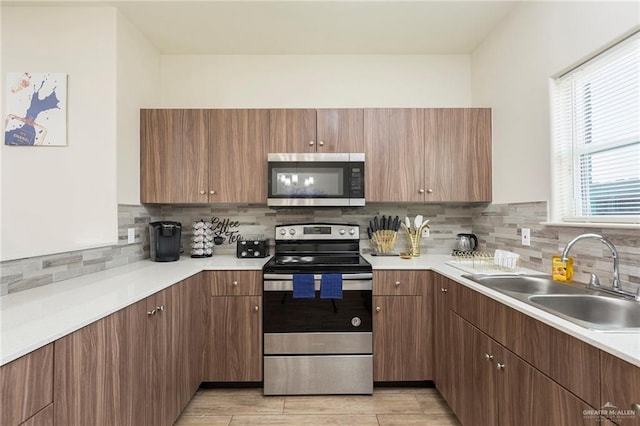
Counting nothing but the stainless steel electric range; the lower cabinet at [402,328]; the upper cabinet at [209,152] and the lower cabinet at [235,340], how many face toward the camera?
4

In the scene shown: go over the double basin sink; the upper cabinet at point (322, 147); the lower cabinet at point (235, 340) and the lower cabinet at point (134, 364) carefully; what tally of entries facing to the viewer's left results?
1

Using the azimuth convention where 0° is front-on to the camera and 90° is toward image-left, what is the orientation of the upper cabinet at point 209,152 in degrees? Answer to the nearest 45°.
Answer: approximately 0°

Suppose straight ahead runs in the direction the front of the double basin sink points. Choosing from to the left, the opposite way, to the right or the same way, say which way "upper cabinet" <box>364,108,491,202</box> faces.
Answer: to the left

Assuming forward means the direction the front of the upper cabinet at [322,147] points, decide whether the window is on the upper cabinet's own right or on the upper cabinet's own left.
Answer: on the upper cabinet's own left

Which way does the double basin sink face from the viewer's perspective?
to the viewer's left

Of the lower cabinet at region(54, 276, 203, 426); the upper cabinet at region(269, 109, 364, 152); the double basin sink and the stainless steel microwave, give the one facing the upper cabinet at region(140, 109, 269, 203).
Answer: the double basin sink

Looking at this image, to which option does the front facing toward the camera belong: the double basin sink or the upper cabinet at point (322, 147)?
the upper cabinet

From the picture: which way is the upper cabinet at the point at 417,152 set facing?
toward the camera

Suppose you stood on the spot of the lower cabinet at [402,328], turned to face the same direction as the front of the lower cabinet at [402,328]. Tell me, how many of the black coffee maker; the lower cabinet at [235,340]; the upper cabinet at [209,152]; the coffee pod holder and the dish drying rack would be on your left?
1

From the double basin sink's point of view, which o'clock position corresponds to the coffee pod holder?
The coffee pod holder is roughly at 12 o'clock from the double basin sink.

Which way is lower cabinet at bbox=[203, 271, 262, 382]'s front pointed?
toward the camera

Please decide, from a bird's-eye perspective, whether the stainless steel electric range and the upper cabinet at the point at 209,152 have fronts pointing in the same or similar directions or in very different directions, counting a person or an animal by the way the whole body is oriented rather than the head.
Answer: same or similar directions

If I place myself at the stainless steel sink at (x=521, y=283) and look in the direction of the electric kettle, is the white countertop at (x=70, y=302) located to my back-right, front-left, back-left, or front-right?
back-left

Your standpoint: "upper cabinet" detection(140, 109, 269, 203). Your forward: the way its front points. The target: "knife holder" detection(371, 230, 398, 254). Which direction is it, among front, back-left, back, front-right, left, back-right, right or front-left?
left

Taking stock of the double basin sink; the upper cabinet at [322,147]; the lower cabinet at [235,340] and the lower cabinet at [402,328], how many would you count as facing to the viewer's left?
1

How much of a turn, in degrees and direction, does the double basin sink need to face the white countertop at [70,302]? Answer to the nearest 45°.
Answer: approximately 45° to its left
